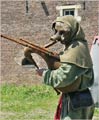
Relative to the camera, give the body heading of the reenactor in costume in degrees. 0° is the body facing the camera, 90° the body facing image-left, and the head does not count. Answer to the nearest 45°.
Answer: approximately 90°
